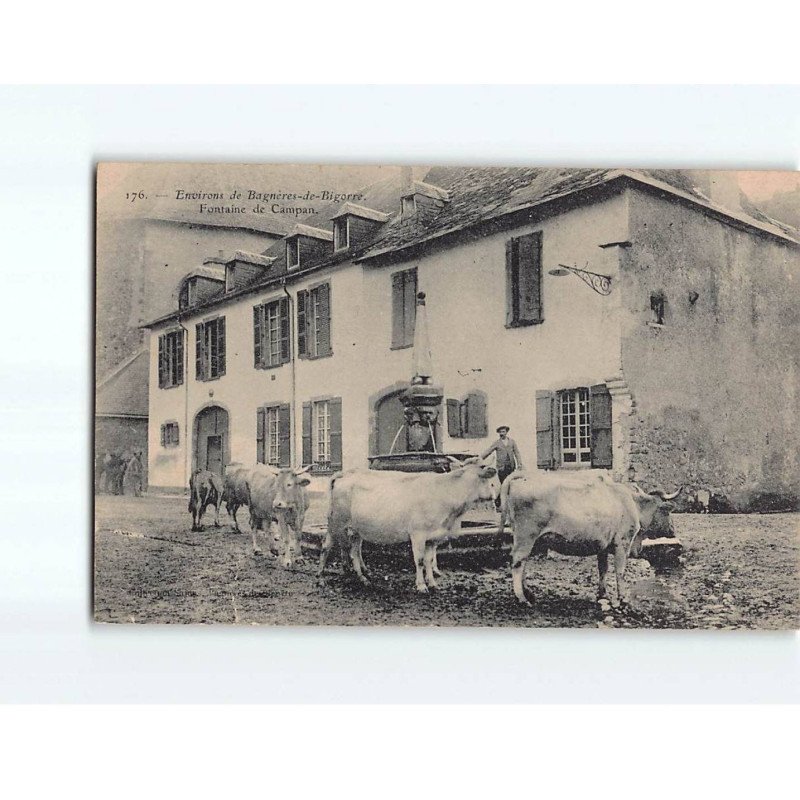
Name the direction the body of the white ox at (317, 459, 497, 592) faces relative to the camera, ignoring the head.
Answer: to the viewer's right

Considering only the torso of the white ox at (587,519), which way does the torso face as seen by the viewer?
to the viewer's right

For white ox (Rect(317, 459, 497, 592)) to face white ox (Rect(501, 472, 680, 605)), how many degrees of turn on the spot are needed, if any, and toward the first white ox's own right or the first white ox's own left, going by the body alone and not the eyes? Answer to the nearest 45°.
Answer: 0° — it already faces it

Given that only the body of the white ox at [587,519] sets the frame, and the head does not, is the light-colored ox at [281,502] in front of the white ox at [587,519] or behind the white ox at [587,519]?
behind

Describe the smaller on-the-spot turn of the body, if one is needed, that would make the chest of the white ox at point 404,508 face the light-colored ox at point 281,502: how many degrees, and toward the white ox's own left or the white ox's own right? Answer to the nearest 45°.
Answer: approximately 180°

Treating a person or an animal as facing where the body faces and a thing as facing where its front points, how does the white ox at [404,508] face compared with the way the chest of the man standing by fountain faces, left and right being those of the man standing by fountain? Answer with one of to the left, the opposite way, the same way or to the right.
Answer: to the left

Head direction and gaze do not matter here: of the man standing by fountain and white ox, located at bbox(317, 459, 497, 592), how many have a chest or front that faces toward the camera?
1

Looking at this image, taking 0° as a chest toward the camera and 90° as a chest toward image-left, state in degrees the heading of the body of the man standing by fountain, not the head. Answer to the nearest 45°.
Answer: approximately 0°

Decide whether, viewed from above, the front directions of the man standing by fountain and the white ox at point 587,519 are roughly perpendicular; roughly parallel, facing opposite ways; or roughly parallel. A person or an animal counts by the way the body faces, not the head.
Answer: roughly perpendicular

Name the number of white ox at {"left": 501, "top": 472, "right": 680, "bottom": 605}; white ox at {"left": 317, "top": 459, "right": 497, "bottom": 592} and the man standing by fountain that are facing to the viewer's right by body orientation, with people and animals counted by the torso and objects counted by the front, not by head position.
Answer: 2
